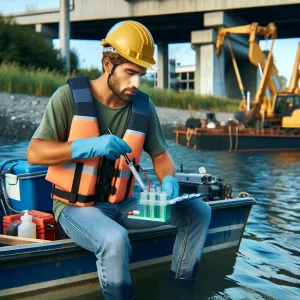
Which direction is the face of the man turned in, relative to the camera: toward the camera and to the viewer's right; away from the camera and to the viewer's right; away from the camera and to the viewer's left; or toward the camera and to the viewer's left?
toward the camera and to the viewer's right

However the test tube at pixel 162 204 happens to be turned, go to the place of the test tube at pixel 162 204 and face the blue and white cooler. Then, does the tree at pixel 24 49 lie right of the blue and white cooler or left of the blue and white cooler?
right

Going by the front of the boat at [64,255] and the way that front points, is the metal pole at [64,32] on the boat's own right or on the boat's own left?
on the boat's own left

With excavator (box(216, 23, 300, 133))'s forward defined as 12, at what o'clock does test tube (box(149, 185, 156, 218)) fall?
The test tube is roughly at 9 o'clock from the excavator.

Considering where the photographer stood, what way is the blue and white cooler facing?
facing the viewer and to the left of the viewer

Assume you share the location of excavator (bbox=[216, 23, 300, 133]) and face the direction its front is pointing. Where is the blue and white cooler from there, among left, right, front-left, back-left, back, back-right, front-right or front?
left

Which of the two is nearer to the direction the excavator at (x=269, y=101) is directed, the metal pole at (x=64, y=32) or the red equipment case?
the metal pole

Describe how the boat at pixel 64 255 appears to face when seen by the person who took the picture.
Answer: facing away from the viewer and to the right of the viewer

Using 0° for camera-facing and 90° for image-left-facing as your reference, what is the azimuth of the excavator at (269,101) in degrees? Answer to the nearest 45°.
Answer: approximately 90°

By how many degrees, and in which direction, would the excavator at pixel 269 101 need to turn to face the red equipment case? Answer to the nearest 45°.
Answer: approximately 90° to its left

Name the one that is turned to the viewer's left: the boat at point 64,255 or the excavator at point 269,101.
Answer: the excavator
